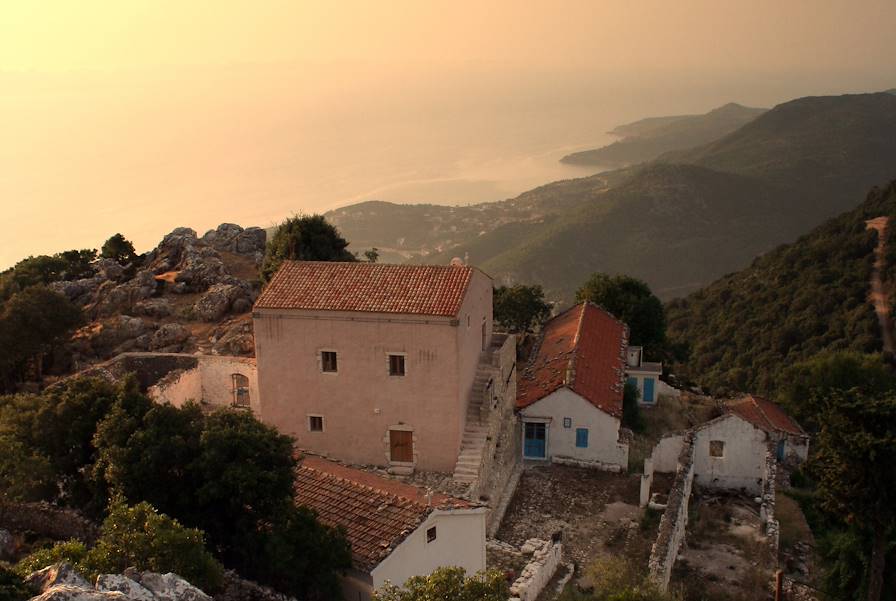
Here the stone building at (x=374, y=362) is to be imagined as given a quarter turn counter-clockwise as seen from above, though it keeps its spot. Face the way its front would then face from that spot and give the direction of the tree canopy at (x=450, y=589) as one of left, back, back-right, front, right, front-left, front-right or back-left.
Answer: right

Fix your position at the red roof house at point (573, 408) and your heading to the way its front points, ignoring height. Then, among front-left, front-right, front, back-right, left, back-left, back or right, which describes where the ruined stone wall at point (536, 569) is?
front

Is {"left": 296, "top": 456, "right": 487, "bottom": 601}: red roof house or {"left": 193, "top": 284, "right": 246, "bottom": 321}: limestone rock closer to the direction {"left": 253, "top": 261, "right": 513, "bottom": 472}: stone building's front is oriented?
the red roof house

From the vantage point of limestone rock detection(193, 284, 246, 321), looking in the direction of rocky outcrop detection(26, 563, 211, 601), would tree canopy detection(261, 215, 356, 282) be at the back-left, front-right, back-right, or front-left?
back-left

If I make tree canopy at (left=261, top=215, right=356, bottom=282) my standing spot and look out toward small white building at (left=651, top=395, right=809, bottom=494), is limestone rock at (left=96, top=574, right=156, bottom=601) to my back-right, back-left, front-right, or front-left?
front-right

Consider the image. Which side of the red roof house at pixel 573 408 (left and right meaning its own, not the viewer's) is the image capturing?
front

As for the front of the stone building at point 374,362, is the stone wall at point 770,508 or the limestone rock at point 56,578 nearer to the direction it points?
the limestone rock

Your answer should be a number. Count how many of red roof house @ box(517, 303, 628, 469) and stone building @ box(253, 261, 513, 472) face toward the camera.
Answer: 2

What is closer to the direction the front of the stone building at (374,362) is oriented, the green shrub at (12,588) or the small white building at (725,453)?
the green shrub

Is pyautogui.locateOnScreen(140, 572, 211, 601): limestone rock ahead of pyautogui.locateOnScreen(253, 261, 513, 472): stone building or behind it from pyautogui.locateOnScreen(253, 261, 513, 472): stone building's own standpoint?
ahead

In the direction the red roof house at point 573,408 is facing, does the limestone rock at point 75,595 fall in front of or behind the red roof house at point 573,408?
in front

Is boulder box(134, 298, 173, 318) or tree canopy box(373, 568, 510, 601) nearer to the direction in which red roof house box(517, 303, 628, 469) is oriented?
the tree canopy

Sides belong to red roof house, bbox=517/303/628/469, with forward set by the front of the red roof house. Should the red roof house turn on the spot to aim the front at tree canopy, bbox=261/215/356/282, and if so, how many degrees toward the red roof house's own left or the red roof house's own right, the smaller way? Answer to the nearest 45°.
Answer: approximately 135° to the red roof house's own right

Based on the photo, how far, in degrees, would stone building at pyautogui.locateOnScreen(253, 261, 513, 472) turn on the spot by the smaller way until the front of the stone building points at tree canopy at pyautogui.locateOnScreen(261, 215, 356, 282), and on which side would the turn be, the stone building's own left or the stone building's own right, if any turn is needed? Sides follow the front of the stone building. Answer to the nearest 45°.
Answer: approximately 180°

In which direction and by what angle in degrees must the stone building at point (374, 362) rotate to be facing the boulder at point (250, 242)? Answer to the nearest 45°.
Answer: approximately 180°

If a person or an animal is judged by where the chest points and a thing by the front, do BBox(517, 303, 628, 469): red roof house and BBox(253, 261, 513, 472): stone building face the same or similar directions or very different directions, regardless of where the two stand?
same or similar directions

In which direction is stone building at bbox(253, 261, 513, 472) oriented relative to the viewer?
toward the camera
